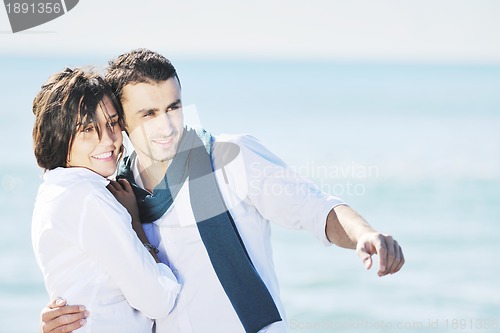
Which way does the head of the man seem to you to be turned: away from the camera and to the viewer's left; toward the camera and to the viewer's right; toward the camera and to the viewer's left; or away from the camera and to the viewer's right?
toward the camera and to the viewer's right

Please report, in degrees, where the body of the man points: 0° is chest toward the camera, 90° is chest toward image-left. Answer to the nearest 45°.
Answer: approximately 0°

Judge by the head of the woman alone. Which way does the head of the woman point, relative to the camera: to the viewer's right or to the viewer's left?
to the viewer's right
